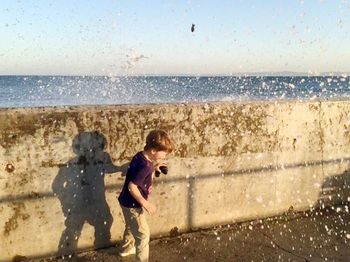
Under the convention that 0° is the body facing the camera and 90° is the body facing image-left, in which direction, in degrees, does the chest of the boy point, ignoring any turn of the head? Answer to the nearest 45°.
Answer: approximately 270°
